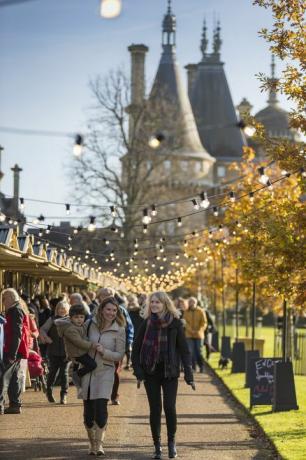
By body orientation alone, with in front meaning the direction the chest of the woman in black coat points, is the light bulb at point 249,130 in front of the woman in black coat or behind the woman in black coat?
behind

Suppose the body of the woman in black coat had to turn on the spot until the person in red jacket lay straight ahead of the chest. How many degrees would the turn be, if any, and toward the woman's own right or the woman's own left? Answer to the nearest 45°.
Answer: approximately 135° to the woman's own right

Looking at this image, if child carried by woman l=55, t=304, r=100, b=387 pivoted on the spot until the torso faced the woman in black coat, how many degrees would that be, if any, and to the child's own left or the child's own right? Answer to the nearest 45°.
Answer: approximately 45° to the child's own left
